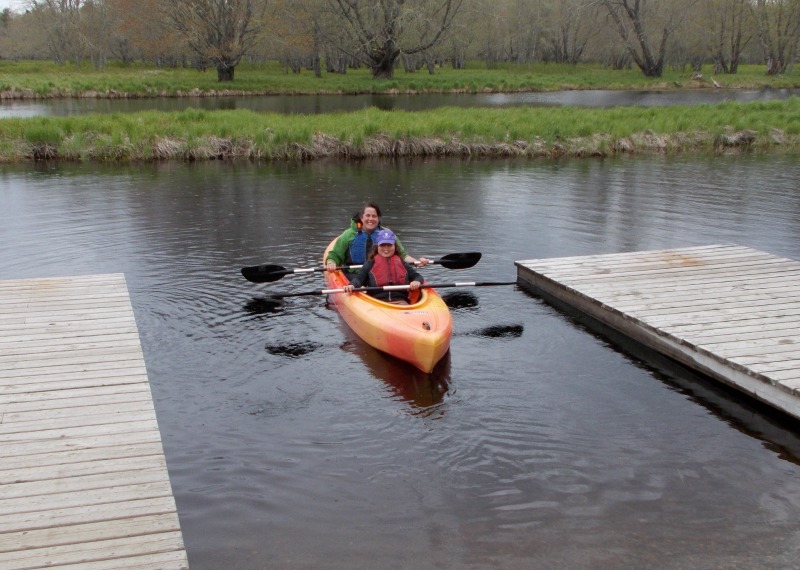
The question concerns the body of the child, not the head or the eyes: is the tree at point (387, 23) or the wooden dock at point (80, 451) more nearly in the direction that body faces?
the wooden dock

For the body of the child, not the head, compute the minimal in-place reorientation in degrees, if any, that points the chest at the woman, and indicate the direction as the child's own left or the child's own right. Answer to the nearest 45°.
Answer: approximately 180°

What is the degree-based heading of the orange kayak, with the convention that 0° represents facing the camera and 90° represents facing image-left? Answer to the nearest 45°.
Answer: approximately 315°

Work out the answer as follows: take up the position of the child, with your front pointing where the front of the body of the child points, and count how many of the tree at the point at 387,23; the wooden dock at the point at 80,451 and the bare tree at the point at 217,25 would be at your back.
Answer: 2

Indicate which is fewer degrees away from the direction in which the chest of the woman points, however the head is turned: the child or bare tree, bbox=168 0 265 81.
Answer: the child

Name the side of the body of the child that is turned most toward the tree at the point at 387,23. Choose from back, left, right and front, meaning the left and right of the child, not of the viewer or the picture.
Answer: back

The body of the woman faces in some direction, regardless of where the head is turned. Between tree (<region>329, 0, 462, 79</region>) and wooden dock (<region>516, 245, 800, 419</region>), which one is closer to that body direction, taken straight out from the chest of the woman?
the wooden dock

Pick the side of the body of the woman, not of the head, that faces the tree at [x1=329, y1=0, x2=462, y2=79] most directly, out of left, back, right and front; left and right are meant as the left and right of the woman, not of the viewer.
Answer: back

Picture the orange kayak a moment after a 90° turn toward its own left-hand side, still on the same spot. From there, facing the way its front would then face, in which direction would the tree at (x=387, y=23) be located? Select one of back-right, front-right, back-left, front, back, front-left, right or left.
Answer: front-left

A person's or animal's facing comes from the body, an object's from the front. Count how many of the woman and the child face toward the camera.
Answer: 2

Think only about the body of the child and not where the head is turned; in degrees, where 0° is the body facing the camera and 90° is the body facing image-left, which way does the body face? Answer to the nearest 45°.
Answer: approximately 0°
